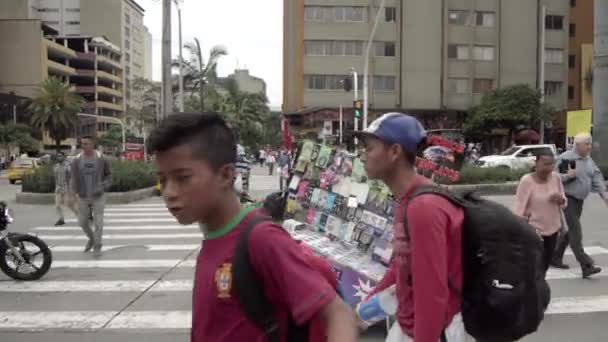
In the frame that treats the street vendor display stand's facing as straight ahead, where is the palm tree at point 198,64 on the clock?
The palm tree is roughly at 4 o'clock from the street vendor display stand.

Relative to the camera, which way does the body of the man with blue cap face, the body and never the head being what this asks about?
to the viewer's left

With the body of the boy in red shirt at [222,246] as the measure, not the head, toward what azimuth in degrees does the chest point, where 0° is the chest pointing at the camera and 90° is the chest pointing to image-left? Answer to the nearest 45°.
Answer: approximately 45°

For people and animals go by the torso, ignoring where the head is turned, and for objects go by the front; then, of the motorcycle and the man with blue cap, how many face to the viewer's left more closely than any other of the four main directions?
1

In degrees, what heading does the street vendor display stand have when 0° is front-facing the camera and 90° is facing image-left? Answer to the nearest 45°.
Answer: approximately 45°

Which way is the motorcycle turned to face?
to the viewer's right

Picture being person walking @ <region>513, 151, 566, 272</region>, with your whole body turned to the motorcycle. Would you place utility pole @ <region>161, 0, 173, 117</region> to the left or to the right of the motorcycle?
right

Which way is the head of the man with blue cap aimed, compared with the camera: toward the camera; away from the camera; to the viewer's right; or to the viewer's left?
to the viewer's left

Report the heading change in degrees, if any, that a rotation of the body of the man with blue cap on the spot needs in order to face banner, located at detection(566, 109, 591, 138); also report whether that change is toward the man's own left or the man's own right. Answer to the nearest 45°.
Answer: approximately 90° to the man's own right
